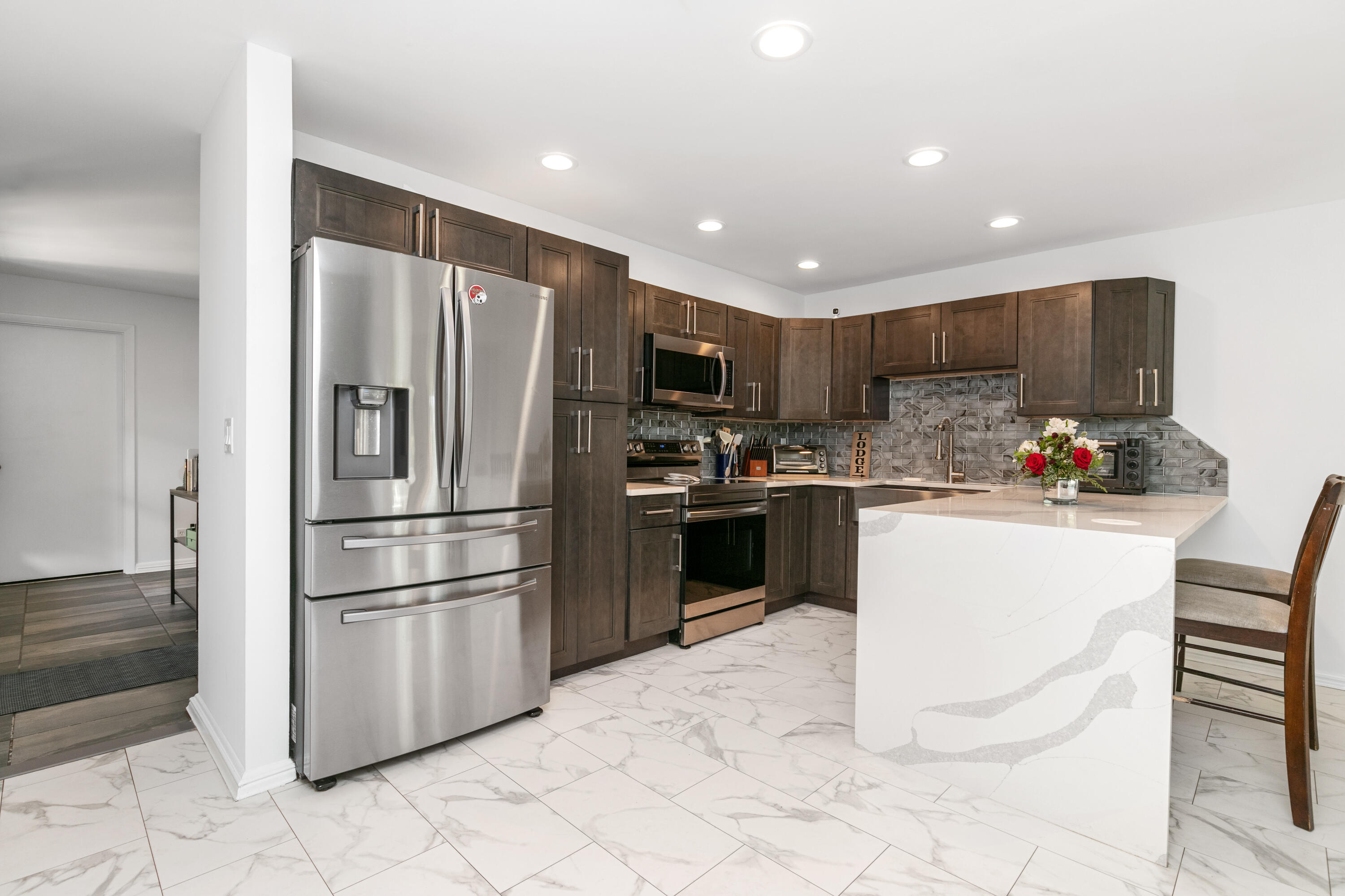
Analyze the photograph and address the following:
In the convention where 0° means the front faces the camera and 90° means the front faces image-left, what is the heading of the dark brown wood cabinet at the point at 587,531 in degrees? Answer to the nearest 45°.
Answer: approximately 315°

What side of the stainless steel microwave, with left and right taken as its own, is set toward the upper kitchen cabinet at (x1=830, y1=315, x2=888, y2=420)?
left

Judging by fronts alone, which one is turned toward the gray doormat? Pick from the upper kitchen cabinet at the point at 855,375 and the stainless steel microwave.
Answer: the upper kitchen cabinet

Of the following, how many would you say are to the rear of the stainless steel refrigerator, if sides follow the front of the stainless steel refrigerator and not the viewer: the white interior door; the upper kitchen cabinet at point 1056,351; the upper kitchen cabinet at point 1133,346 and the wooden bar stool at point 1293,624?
1

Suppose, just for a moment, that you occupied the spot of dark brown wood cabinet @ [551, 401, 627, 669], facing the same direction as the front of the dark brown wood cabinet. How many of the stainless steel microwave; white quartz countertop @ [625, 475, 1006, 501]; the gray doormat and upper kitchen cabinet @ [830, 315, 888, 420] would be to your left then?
3

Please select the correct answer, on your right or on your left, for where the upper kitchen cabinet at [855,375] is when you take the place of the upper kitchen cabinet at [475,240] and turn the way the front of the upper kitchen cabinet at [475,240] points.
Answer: on your left

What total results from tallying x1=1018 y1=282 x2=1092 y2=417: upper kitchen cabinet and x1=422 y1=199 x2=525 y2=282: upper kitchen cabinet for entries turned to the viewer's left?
0

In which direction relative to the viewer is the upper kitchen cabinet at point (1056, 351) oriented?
toward the camera

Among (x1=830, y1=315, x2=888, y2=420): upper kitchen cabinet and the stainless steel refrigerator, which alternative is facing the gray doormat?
the upper kitchen cabinet

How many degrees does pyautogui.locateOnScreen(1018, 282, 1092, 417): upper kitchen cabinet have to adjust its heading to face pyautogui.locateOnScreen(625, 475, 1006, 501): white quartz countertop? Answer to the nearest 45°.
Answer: approximately 90° to its right

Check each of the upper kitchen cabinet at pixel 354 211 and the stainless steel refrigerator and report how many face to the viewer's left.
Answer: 0

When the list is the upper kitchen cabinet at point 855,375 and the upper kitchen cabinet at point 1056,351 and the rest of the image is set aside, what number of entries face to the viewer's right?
0

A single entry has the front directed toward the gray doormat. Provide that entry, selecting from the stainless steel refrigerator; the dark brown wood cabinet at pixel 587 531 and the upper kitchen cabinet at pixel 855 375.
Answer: the upper kitchen cabinet

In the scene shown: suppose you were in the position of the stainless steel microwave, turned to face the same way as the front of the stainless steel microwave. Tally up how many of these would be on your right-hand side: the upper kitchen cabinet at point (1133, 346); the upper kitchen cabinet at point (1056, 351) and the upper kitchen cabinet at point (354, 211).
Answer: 1

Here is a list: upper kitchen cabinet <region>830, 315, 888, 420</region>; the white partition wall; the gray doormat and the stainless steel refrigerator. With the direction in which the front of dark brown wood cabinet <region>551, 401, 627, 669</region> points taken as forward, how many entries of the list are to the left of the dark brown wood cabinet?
1

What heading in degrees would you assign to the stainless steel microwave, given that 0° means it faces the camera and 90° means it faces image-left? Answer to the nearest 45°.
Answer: approximately 315°

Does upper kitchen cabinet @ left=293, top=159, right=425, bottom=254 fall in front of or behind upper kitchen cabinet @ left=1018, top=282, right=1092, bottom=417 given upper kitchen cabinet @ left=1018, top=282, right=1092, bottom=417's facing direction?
in front
